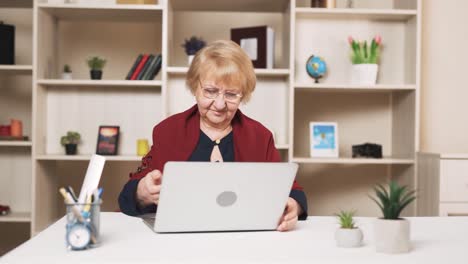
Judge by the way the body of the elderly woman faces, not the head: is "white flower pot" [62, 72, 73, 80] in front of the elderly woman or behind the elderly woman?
behind

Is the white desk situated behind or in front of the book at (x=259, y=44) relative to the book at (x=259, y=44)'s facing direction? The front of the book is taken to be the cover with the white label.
in front

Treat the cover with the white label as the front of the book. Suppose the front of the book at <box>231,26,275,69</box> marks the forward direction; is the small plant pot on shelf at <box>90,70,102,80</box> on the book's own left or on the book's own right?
on the book's own right

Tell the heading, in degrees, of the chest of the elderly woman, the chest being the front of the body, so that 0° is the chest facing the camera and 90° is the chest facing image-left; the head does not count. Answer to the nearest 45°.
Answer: approximately 0°

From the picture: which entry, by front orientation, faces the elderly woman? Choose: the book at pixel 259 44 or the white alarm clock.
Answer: the book

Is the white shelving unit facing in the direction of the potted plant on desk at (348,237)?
yes

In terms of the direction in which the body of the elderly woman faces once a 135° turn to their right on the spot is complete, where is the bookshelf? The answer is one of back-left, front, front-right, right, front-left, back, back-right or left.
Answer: front
